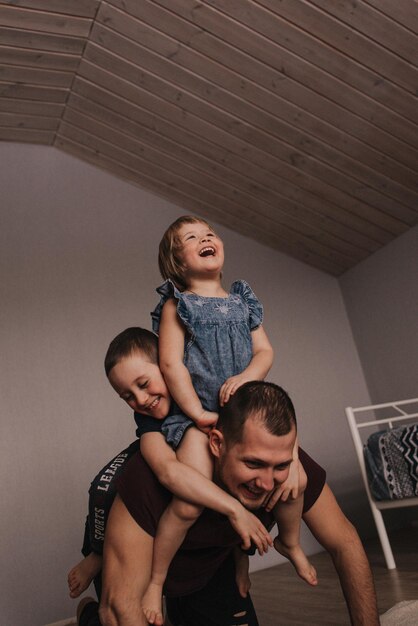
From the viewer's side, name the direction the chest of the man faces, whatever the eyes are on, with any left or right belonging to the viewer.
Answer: facing the viewer and to the right of the viewer
